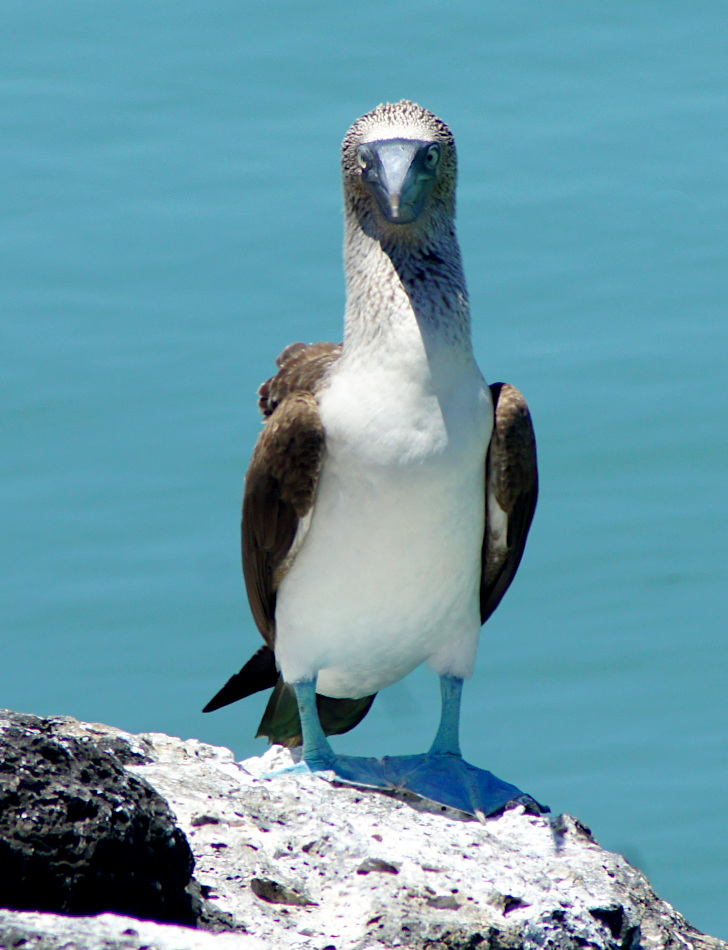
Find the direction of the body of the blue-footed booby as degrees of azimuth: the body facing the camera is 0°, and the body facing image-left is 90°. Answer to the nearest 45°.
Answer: approximately 0°
